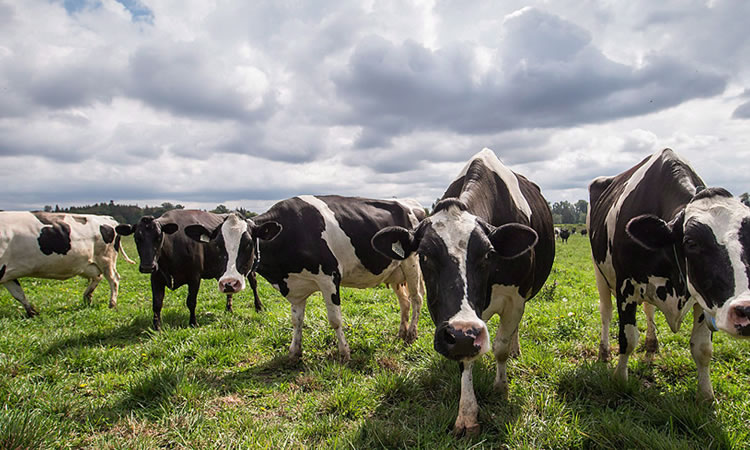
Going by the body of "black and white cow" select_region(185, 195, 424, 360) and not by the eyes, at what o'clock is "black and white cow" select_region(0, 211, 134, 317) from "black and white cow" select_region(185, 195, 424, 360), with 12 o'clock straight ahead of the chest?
"black and white cow" select_region(0, 211, 134, 317) is roughly at 3 o'clock from "black and white cow" select_region(185, 195, 424, 360).

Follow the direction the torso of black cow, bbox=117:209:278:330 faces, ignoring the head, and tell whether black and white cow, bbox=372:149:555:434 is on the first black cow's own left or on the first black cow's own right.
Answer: on the first black cow's own left

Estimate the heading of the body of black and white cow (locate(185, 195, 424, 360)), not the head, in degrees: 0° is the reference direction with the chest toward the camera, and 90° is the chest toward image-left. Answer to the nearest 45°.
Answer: approximately 45°

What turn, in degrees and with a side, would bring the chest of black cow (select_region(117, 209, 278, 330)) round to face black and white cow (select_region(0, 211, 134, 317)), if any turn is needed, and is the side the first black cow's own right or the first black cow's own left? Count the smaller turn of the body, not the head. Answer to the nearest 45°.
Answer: approximately 90° to the first black cow's own right

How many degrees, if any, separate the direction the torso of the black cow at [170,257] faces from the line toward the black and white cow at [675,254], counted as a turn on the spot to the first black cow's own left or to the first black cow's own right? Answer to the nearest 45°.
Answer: approximately 90° to the first black cow's own left

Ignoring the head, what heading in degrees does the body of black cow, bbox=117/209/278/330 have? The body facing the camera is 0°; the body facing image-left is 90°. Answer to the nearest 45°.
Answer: approximately 45°

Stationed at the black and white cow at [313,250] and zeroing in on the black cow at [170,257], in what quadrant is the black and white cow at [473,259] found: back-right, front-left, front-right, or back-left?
back-left
